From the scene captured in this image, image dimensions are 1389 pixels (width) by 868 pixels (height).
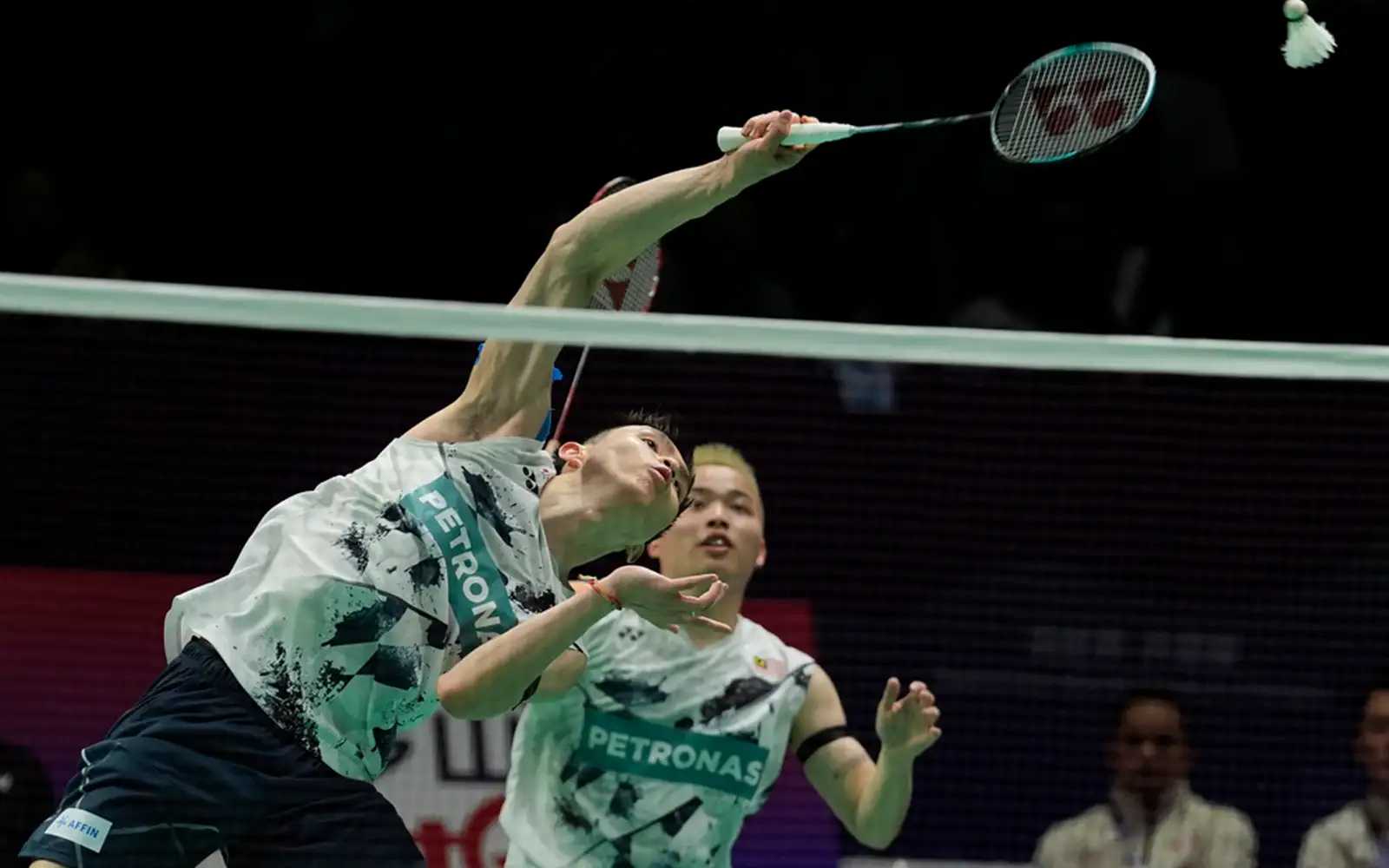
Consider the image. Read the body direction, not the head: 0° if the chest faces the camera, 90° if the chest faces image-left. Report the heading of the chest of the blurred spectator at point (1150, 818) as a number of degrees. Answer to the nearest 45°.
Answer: approximately 0°

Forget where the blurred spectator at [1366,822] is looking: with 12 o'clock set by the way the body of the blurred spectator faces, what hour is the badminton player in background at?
The badminton player in background is roughly at 2 o'clock from the blurred spectator.

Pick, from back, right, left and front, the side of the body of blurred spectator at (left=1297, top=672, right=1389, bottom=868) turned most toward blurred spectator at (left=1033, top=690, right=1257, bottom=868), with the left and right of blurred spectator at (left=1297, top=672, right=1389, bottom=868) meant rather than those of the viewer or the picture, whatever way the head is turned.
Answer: right

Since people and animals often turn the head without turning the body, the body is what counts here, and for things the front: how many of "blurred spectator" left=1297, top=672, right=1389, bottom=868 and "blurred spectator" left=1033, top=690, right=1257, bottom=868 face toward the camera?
2
